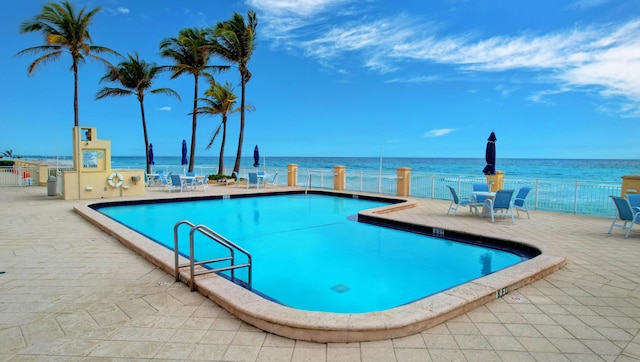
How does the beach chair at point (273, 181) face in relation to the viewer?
to the viewer's left

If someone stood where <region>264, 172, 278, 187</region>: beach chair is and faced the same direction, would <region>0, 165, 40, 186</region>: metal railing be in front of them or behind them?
in front

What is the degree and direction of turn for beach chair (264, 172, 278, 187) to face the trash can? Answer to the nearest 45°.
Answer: approximately 45° to its left

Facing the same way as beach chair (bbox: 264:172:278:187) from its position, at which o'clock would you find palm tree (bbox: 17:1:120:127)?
The palm tree is roughly at 12 o'clock from the beach chair.

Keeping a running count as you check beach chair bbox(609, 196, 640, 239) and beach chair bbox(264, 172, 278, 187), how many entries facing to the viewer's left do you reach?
1

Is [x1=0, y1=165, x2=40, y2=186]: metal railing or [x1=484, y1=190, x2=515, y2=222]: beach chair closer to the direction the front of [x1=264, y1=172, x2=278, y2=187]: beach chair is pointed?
the metal railing
